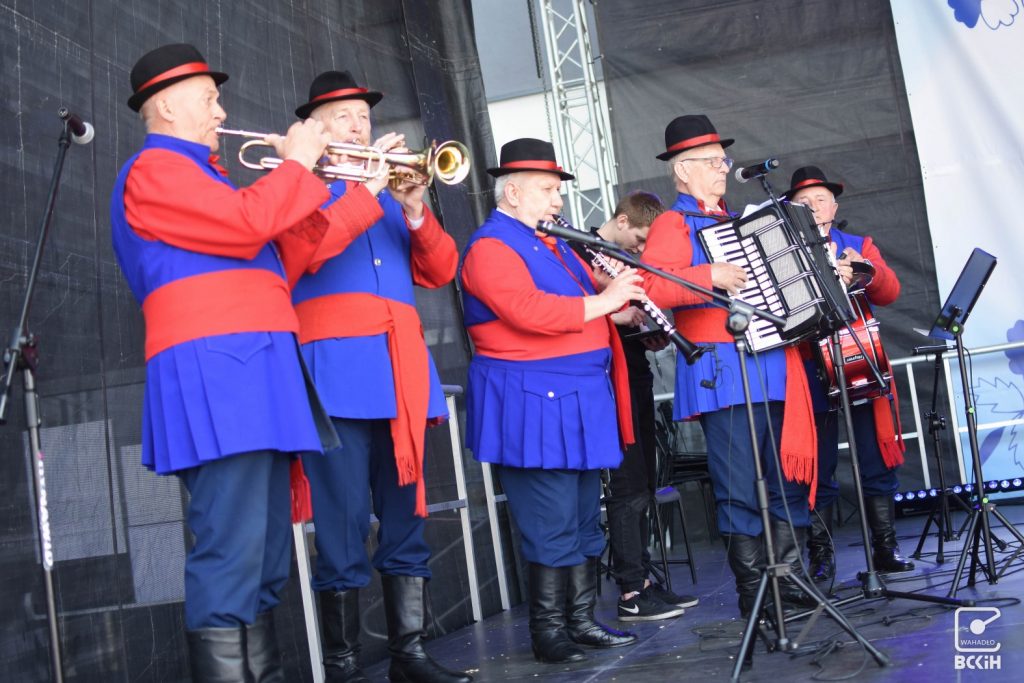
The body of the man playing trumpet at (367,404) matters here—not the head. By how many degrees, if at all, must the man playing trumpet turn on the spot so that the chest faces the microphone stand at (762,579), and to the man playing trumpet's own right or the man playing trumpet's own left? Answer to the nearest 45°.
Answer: approximately 45° to the man playing trumpet's own left

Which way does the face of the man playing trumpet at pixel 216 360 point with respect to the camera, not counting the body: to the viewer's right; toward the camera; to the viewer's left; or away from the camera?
to the viewer's right

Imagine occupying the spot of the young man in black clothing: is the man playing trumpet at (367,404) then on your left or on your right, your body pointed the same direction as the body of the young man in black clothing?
on your right

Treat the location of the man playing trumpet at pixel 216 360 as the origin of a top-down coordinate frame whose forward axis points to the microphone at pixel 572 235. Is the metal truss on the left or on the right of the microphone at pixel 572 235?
left

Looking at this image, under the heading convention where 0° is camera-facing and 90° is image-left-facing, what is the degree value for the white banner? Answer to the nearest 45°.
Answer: approximately 0°

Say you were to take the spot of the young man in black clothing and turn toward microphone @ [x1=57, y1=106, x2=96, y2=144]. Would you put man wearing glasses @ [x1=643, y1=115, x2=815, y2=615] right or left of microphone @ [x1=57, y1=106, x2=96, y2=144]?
left

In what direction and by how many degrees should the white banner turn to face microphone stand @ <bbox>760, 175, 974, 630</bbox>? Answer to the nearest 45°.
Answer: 0° — it already faces it

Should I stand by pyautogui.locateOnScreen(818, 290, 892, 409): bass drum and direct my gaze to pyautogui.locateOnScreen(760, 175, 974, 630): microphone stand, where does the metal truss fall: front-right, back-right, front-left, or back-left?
back-right

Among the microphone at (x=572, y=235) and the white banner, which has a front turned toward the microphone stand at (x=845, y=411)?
the white banner
